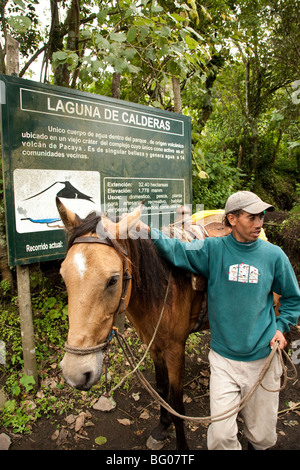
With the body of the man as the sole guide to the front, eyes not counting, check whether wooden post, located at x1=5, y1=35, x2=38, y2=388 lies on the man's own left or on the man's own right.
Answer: on the man's own right

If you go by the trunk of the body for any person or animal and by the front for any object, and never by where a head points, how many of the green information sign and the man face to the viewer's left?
0

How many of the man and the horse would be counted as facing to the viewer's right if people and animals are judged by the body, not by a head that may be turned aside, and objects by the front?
0

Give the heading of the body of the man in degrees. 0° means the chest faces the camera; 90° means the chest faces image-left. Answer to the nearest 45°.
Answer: approximately 0°

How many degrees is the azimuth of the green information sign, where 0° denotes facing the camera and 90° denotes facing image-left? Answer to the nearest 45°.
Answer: approximately 315°
